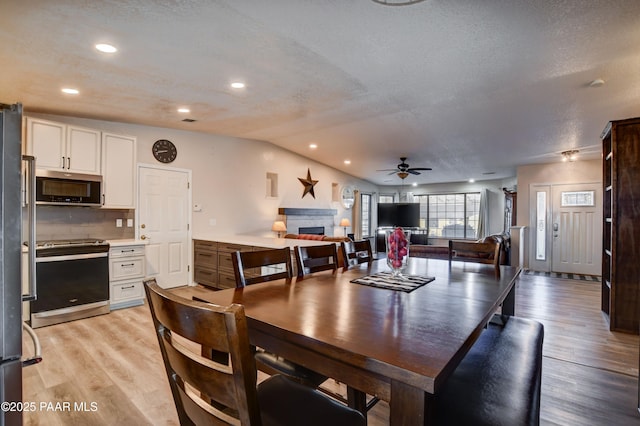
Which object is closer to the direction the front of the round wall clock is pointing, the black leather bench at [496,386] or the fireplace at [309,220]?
the black leather bench

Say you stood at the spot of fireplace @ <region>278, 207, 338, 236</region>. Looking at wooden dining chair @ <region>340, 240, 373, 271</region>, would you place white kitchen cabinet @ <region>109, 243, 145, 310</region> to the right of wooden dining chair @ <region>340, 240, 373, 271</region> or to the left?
right

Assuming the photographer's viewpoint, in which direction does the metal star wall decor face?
facing the viewer and to the right of the viewer

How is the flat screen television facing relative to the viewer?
toward the camera

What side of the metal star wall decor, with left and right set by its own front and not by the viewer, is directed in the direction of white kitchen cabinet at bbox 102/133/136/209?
right

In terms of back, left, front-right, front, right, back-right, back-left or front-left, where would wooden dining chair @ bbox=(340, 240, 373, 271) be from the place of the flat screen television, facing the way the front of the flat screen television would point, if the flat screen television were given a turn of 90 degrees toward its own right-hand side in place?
left

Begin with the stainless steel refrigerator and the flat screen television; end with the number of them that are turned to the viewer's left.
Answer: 0

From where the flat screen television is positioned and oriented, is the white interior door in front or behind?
in front

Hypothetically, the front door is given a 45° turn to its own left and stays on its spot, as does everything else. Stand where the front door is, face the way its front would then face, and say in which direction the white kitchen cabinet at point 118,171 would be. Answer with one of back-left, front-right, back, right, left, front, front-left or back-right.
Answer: right

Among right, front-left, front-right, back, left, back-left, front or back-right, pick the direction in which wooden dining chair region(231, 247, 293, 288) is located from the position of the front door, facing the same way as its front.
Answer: front

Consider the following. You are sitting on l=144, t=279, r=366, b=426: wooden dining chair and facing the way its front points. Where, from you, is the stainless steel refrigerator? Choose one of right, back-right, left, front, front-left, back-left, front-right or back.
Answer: left

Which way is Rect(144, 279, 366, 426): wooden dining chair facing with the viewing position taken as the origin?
facing away from the viewer and to the right of the viewer

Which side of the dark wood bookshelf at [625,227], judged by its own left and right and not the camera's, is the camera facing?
left

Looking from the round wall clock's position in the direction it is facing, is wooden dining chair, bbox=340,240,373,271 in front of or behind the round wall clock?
in front

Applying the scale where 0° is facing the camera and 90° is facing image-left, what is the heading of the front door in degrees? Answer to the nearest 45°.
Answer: approximately 0°

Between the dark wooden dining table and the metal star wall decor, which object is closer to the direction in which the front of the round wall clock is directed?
the dark wooden dining table
